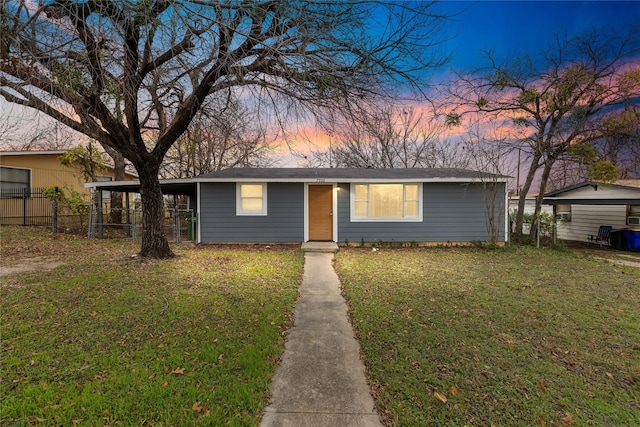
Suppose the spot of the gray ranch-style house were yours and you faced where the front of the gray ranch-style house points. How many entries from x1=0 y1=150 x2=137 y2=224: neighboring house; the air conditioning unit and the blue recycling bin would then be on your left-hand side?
2

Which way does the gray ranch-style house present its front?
toward the camera

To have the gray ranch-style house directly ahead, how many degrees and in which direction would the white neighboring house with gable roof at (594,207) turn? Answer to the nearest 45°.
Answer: approximately 45° to its right

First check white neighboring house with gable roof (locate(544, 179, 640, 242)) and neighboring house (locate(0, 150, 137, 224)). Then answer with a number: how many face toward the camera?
2

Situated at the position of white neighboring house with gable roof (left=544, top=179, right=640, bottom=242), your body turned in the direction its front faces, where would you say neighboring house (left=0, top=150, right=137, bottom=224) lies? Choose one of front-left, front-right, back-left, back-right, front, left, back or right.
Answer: front-right

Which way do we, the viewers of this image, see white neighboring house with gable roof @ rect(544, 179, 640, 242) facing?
facing the viewer

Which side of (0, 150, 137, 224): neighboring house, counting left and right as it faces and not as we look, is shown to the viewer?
front

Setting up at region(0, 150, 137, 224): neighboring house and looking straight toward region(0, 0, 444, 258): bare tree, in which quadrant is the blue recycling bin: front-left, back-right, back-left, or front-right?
front-left

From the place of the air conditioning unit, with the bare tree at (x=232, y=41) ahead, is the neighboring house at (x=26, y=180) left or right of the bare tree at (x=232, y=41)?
right

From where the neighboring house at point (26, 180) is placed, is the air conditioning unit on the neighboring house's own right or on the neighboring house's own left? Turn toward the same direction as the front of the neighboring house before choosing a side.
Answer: on the neighboring house's own left

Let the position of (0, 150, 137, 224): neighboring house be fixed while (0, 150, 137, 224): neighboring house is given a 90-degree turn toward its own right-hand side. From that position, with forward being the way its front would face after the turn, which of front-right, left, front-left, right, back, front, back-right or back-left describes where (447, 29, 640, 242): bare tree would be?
back-left

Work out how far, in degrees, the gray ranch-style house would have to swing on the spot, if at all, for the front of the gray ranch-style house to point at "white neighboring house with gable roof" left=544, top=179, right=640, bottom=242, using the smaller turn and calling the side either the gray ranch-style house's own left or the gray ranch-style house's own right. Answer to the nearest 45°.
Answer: approximately 90° to the gray ranch-style house's own left

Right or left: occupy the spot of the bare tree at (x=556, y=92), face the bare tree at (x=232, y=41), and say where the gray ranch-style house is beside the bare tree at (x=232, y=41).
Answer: right

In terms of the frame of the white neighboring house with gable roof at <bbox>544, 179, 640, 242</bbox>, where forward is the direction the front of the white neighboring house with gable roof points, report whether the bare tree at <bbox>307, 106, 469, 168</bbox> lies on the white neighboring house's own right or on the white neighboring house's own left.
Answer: on the white neighboring house's own right
